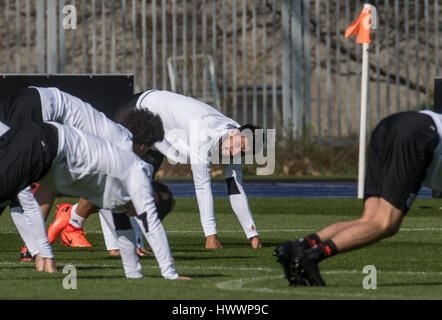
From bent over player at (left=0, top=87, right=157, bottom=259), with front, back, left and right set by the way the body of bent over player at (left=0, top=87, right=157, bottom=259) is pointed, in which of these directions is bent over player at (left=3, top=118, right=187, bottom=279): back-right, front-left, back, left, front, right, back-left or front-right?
right

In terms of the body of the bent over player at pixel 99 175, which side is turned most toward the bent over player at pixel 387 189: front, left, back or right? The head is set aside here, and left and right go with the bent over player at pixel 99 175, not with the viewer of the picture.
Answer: front

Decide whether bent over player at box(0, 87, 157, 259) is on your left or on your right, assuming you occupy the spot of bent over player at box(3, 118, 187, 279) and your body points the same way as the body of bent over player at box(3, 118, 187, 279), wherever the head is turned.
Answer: on your left

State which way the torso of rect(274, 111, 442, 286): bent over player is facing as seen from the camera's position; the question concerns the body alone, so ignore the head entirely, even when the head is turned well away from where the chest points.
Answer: to the viewer's right

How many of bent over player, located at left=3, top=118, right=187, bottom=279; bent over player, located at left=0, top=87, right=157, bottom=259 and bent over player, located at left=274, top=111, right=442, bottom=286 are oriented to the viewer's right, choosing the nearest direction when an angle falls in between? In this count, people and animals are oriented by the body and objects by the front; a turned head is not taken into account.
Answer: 3

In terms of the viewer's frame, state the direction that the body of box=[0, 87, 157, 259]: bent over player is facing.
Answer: to the viewer's right

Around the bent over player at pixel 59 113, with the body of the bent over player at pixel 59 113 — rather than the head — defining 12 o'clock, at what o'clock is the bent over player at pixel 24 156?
the bent over player at pixel 24 156 is roughly at 3 o'clock from the bent over player at pixel 59 113.

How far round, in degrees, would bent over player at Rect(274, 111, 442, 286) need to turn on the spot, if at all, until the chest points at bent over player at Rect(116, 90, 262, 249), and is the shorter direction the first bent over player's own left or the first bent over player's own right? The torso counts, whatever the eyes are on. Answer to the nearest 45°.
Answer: approximately 135° to the first bent over player's own left

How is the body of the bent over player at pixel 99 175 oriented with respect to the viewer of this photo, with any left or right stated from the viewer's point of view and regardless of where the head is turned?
facing to the right of the viewer

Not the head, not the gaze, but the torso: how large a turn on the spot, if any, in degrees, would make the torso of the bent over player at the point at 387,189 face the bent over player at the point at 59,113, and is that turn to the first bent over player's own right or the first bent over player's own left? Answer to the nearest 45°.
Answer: approximately 135° to the first bent over player's own left

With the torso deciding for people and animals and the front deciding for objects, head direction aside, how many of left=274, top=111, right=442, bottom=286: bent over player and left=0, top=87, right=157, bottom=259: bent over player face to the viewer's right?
2

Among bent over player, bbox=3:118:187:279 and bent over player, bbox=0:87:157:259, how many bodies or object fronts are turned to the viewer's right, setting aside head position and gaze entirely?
2
